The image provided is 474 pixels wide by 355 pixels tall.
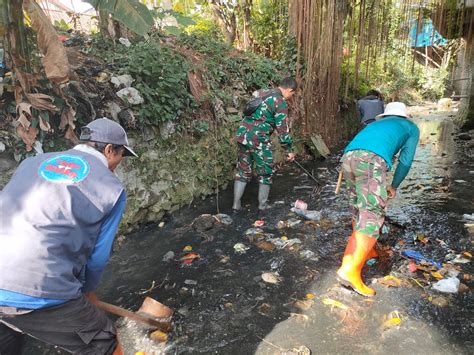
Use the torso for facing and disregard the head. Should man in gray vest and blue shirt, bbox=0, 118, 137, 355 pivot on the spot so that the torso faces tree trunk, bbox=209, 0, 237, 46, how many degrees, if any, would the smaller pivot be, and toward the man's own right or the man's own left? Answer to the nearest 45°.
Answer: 0° — they already face it

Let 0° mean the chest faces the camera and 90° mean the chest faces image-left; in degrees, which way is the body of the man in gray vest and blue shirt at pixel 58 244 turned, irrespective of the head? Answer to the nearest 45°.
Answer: approximately 225°

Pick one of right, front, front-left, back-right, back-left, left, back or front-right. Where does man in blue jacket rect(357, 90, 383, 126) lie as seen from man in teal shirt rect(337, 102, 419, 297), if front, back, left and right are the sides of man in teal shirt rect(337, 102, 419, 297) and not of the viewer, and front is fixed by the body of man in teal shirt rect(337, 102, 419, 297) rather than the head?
front-left

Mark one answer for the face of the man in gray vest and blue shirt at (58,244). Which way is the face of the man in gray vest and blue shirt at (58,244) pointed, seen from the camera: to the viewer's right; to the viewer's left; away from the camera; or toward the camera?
to the viewer's right

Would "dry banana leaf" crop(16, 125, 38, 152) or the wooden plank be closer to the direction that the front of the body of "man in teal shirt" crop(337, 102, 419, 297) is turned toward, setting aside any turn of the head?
the wooden plank

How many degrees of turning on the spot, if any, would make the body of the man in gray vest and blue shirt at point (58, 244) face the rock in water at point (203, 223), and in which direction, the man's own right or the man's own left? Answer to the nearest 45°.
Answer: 0° — they already face it
